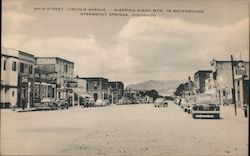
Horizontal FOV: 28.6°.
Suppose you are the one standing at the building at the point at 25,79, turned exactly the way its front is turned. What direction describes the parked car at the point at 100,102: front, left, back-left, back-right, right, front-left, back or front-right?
front-left

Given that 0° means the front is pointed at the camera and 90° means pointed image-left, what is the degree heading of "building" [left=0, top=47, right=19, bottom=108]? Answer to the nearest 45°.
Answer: approximately 315°

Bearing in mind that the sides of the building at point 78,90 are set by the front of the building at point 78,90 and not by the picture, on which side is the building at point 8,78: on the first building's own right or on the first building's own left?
on the first building's own right

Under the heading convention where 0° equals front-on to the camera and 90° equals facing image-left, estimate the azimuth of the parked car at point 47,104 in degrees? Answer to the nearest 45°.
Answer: approximately 45°

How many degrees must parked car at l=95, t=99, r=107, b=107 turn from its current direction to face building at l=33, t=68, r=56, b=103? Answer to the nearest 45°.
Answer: approximately 45° to its right

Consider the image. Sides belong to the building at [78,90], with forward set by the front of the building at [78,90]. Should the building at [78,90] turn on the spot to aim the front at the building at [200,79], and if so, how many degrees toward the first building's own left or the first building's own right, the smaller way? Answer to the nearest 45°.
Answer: approximately 45° to the first building's own left

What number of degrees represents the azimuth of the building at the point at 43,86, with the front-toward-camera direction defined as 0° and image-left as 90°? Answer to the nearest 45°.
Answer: approximately 315°

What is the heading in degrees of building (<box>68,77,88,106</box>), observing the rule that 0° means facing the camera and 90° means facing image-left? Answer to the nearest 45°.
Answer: approximately 315°
